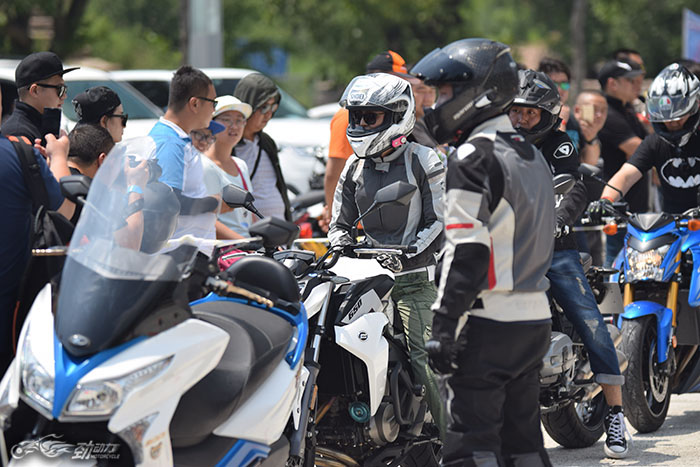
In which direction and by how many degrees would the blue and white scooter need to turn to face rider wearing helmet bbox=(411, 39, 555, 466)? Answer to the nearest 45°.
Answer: approximately 135° to its left

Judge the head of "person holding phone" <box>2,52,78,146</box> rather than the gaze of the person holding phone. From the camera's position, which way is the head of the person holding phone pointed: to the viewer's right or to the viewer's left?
to the viewer's right

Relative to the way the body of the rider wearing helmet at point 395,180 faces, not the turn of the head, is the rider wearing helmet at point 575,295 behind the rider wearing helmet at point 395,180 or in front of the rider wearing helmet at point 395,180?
behind

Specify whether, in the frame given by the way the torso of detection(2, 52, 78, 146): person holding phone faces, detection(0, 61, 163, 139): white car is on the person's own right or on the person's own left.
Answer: on the person's own left

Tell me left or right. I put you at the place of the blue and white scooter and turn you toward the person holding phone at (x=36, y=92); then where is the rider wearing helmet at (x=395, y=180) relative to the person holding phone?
right

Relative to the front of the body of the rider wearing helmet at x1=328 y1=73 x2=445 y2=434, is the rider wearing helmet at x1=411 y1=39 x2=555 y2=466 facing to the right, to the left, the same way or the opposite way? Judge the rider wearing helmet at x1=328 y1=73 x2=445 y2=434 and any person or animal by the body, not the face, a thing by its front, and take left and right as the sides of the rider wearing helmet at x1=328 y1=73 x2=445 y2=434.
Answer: to the right

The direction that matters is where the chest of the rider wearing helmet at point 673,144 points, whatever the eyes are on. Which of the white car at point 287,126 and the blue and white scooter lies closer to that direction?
the blue and white scooter

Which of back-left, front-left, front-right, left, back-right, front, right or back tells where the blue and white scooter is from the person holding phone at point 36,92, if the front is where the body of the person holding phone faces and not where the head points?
right

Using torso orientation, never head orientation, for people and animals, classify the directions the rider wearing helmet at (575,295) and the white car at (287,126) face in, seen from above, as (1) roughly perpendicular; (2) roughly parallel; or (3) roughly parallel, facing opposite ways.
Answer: roughly perpendicular

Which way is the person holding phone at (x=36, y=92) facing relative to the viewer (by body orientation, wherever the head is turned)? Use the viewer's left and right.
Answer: facing to the right of the viewer

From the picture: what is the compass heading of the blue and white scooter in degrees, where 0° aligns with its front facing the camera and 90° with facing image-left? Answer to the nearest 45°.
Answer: approximately 45°

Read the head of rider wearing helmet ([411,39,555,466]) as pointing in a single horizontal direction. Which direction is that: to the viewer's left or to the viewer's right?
to the viewer's left
